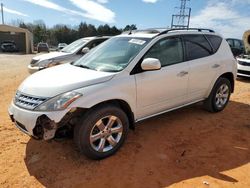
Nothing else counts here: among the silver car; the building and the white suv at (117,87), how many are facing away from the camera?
0

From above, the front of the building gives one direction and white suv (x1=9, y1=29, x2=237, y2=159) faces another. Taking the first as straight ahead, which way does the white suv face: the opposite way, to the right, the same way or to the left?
to the right

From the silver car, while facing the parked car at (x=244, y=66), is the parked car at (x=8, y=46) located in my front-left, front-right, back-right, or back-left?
back-left

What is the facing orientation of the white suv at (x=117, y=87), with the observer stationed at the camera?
facing the viewer and to the left of the viewer

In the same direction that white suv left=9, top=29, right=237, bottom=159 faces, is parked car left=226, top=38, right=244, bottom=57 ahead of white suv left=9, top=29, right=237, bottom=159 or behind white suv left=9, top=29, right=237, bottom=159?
behind

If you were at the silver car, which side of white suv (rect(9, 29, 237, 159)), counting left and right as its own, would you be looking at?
right

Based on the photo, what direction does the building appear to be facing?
toward the camera

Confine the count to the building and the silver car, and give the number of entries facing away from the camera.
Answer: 0

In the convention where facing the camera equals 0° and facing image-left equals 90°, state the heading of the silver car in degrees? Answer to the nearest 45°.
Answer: approximately 45°

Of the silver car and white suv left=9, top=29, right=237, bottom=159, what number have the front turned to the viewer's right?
0

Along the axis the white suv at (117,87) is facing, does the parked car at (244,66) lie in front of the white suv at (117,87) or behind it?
behind

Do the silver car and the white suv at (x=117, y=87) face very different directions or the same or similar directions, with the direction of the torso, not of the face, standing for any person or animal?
same or similar directions
